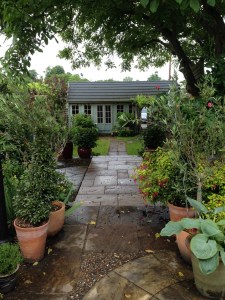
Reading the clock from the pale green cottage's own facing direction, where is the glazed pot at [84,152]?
The glazed pot is roughly at 12 o'clock from the pale green cottage.

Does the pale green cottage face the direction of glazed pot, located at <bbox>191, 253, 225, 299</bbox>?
yes

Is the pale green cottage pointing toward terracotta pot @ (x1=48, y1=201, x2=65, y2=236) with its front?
yes

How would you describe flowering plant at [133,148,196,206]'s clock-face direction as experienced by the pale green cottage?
The flowering plant is roughly at 12 o'clock from the pale green cottage.

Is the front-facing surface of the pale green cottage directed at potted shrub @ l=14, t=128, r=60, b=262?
yes

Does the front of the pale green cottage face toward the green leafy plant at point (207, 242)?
yes

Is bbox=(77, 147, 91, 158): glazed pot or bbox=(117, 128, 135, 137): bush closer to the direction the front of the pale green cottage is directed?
the glazed pot

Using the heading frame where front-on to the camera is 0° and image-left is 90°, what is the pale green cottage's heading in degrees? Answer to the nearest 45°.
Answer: approximately 0°

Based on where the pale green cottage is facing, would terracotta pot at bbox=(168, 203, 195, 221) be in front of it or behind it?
in front

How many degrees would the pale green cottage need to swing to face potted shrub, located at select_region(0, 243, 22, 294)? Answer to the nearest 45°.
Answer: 0° — it already faces it

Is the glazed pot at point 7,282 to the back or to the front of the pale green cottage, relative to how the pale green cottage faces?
to the front
